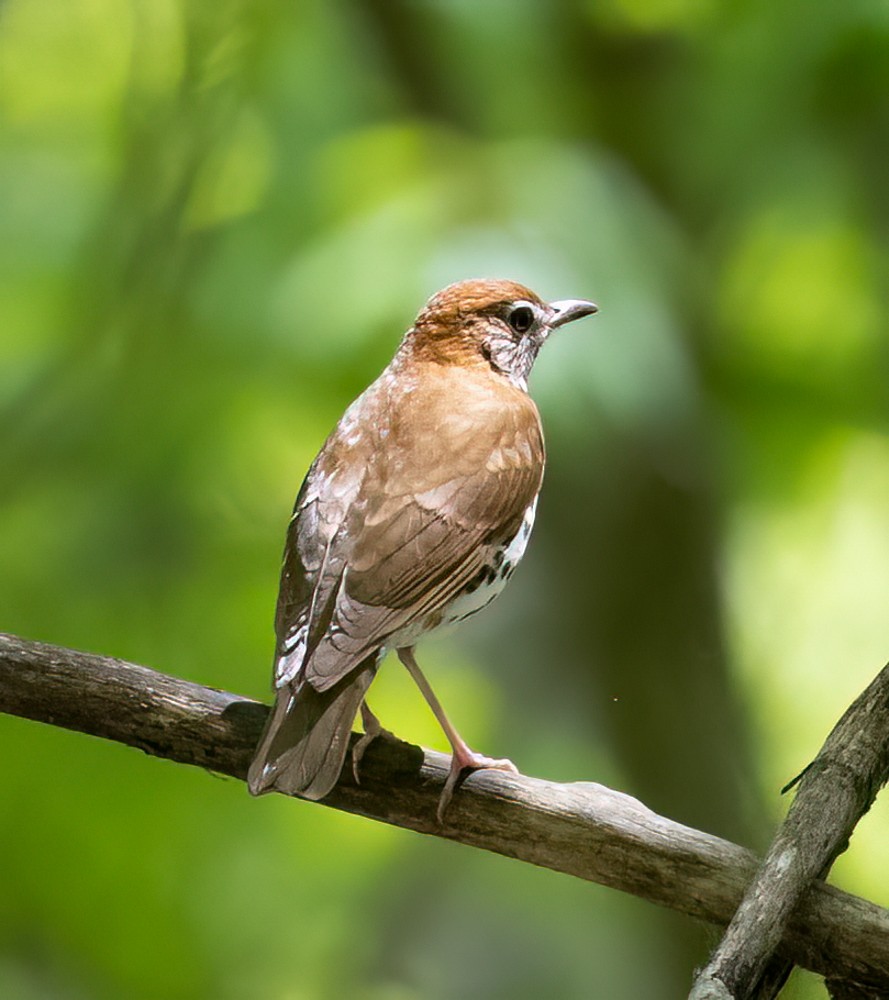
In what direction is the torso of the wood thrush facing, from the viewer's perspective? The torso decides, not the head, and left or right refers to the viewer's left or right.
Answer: facing away from the viewer and to the right of the viewer
